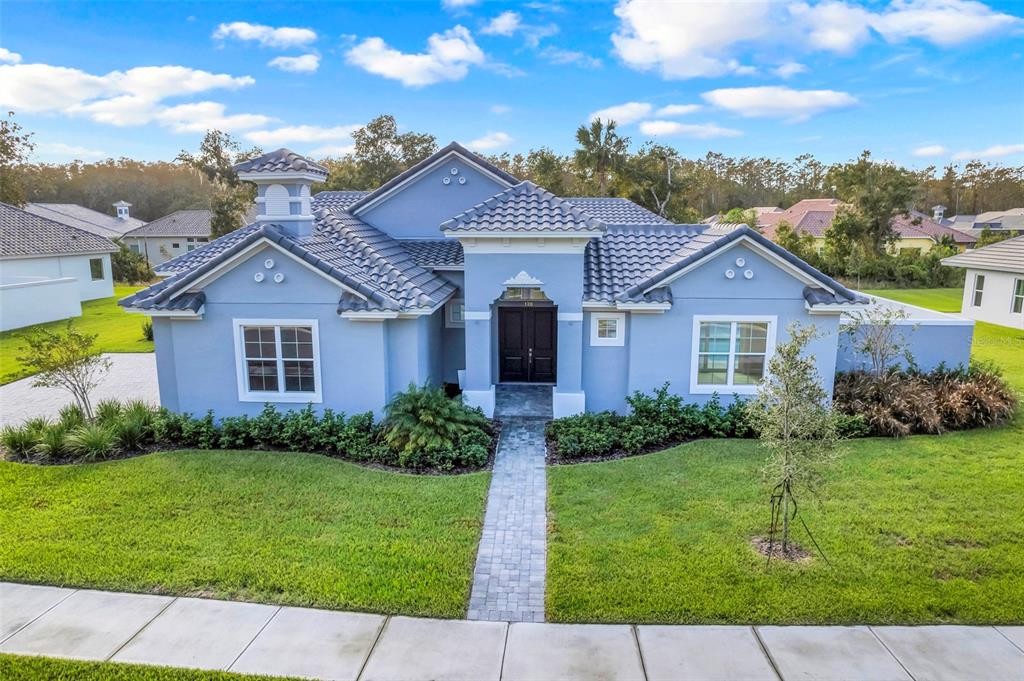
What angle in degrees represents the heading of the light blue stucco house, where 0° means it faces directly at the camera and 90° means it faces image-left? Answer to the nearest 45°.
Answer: approximately 0°

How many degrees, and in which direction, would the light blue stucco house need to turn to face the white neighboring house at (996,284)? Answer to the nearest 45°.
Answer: approximately 135° to its left

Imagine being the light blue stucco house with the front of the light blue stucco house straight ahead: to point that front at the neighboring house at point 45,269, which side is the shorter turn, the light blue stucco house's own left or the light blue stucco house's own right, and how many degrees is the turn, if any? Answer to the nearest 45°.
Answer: approximately 135° to the light blue stucco house's own right

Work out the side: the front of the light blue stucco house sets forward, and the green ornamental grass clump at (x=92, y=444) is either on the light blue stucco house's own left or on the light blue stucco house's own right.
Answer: on the light blue stucco house's own right

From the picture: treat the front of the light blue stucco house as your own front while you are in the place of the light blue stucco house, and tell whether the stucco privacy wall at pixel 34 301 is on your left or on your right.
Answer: on your right

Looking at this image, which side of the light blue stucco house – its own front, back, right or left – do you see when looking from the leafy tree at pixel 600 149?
back

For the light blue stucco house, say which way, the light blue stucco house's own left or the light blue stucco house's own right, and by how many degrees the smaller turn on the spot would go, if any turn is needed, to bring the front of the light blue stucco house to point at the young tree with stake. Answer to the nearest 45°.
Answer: approximately 45° to the light blue stucco house's own left

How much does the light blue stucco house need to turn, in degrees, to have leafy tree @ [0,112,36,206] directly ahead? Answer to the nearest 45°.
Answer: approximately 135° to its right

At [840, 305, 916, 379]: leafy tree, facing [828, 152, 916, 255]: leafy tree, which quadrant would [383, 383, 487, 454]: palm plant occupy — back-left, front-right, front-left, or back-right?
back-left

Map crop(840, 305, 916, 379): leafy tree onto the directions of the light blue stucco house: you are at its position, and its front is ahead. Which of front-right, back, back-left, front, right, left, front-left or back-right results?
left

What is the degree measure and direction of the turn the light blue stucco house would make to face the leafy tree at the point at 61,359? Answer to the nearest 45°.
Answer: approximately 90° to its right

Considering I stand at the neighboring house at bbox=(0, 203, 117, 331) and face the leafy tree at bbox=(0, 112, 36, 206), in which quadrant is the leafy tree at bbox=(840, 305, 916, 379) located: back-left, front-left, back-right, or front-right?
back-right
